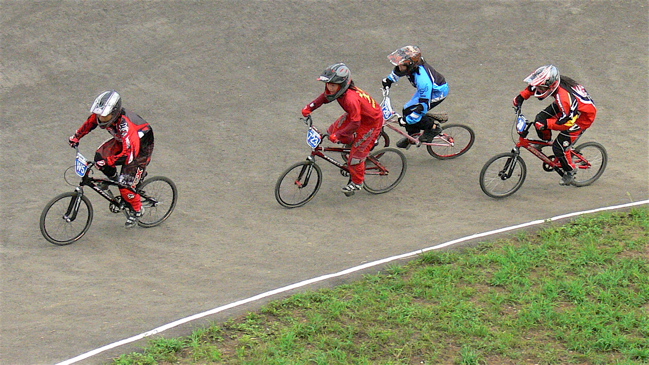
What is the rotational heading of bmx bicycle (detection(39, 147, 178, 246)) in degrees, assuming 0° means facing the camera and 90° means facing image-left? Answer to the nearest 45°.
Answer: approximately 45°

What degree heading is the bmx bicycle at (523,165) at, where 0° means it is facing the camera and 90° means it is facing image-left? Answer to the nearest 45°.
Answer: approximately 45°

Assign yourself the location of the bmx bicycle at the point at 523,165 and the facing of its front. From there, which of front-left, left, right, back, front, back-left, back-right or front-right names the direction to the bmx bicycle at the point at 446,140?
right

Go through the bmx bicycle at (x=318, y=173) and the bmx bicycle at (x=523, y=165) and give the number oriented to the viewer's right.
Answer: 0

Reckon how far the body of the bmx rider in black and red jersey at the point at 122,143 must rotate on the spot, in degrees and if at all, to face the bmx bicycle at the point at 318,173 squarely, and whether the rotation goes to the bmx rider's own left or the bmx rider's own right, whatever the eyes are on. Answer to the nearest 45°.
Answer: approximately 135° to the bmx rider's own left

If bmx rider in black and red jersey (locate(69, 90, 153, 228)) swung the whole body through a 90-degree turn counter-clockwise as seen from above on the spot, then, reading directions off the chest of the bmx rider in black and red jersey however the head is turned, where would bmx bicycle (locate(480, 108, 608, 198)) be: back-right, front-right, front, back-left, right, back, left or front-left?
front-left

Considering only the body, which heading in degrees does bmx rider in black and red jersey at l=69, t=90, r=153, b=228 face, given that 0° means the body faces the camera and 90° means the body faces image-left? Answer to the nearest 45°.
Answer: approximately 45°

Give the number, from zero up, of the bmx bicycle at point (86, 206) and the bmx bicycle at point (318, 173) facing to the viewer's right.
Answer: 0

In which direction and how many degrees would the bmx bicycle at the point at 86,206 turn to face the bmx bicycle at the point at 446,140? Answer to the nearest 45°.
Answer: approximately 135° to its left

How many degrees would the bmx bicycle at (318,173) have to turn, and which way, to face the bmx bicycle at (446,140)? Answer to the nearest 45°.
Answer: approximately 180°

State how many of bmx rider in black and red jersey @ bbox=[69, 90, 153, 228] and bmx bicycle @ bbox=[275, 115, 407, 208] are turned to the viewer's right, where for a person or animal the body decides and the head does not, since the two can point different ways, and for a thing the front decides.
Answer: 0

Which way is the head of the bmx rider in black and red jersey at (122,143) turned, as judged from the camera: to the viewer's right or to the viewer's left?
to the viewer's left

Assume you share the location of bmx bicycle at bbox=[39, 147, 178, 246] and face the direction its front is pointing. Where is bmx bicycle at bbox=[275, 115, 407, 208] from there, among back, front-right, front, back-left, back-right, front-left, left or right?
back-left
